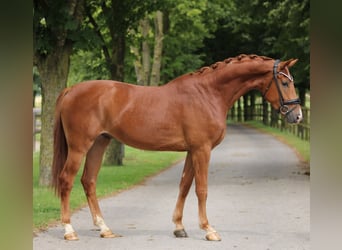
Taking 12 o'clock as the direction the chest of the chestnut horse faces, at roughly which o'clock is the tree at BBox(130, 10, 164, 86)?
The tree is roughly at 9 o'clock from the chestnut horse.

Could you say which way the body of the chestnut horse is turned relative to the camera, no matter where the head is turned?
to the viewer's right

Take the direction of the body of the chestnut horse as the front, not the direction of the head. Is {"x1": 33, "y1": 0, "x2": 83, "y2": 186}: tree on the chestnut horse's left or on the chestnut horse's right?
on the chestnut horse's left

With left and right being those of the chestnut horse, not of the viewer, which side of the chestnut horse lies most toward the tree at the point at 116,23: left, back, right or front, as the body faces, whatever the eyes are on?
left

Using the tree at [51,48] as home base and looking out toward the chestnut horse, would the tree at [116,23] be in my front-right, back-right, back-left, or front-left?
back-left
